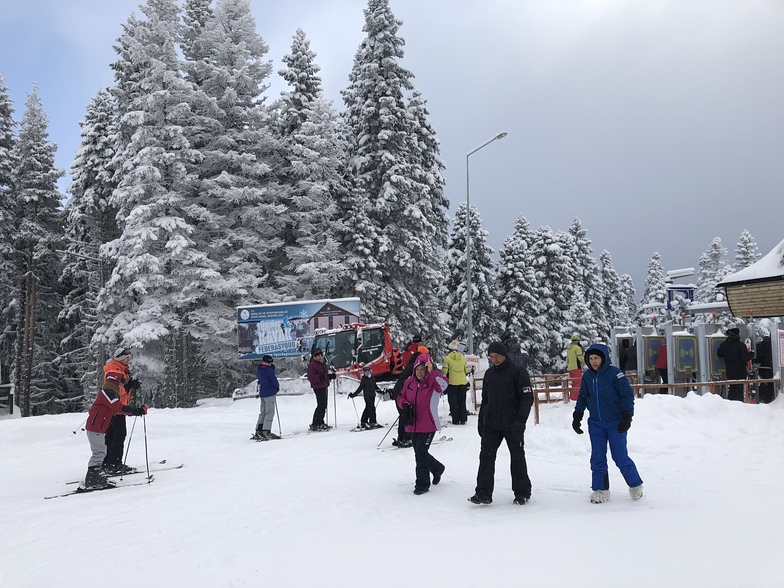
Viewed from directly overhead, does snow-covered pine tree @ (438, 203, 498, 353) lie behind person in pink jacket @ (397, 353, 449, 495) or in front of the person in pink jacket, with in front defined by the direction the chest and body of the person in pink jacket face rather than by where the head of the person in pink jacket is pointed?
behind

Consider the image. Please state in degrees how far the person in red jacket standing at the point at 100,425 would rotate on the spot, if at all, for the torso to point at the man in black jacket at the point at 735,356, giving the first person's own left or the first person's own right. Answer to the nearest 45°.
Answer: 0° — they already face them

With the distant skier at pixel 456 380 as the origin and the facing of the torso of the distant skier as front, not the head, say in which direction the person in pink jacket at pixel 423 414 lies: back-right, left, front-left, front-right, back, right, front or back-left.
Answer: back

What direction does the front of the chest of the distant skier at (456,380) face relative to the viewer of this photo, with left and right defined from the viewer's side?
facing away from the viewer

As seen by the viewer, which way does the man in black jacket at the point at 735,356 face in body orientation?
away from the camera

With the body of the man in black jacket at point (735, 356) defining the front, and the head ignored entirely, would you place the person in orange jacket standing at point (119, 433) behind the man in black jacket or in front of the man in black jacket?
behind

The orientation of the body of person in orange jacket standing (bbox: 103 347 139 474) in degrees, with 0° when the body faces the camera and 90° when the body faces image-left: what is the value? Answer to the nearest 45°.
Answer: approximately 270°
